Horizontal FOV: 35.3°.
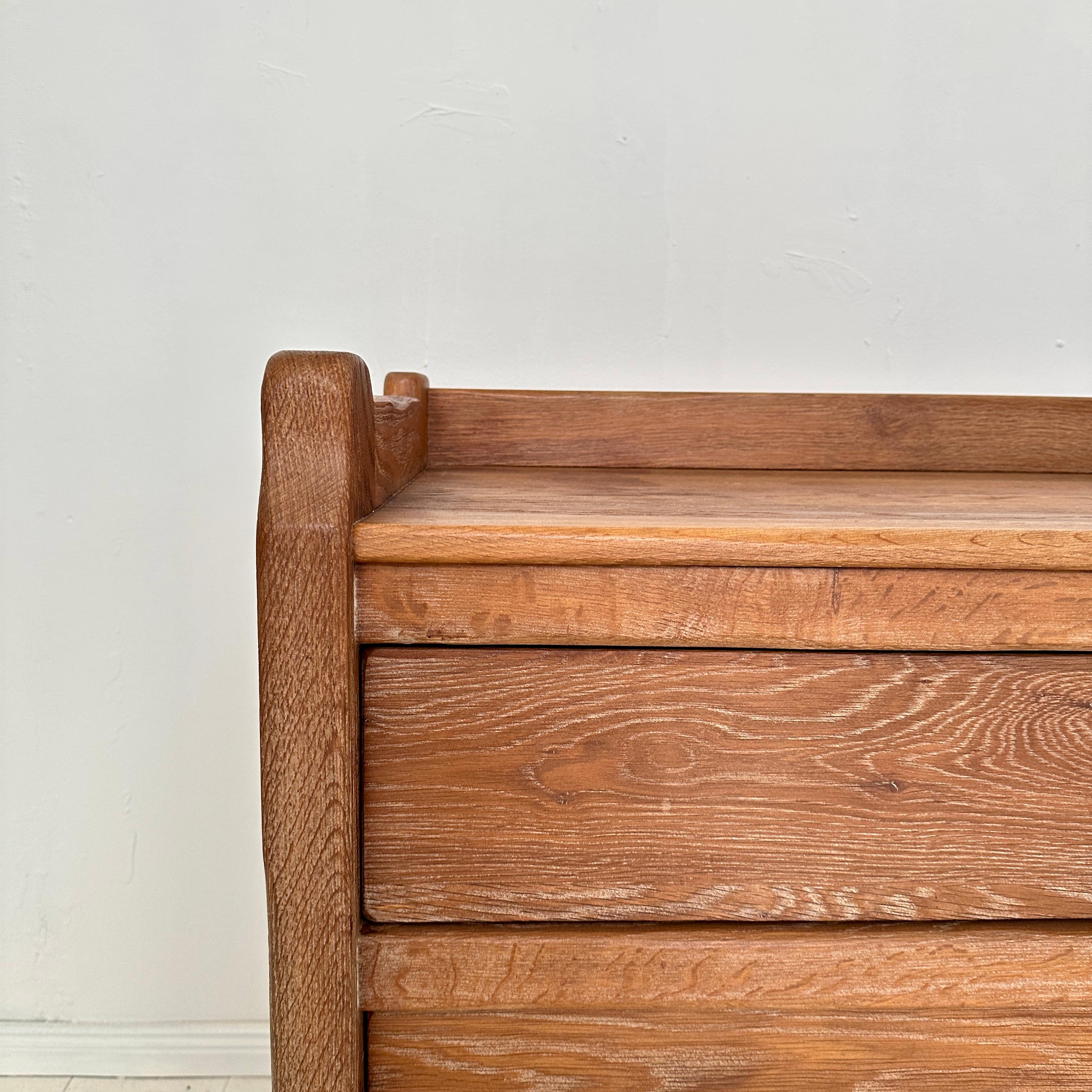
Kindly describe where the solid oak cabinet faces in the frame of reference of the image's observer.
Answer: facing the viewer
